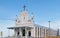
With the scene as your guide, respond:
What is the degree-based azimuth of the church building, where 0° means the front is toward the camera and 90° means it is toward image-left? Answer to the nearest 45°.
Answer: approximately 45°
